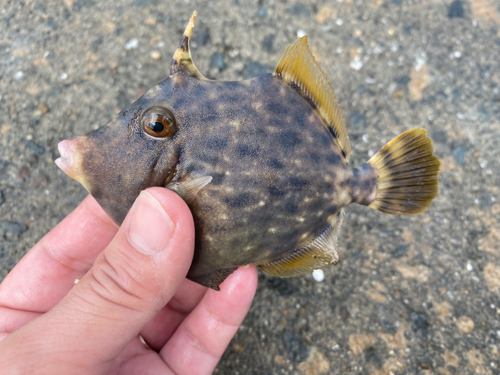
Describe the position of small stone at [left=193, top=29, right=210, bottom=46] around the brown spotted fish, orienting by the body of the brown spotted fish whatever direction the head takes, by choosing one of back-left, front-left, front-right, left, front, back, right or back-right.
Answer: right

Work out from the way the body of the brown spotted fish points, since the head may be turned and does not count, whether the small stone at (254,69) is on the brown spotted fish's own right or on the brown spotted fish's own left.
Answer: on the brown spotted fish's own right

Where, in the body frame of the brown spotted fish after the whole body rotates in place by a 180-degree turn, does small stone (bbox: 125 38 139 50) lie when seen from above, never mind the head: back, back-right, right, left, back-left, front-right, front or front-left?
left

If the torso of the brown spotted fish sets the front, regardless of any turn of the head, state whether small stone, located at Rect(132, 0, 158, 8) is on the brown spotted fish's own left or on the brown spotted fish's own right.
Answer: on the brown spotted fish's own right

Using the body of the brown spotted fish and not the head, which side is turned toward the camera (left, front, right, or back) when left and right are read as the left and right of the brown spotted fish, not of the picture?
left

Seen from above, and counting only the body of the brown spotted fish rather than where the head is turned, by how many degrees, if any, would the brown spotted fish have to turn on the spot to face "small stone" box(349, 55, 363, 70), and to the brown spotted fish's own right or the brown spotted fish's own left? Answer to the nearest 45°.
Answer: approximately 135° to the brown spotted fish's own right

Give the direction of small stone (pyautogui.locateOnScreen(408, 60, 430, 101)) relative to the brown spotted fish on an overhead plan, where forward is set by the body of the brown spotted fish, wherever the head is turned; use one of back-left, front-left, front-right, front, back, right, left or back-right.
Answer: back-right
